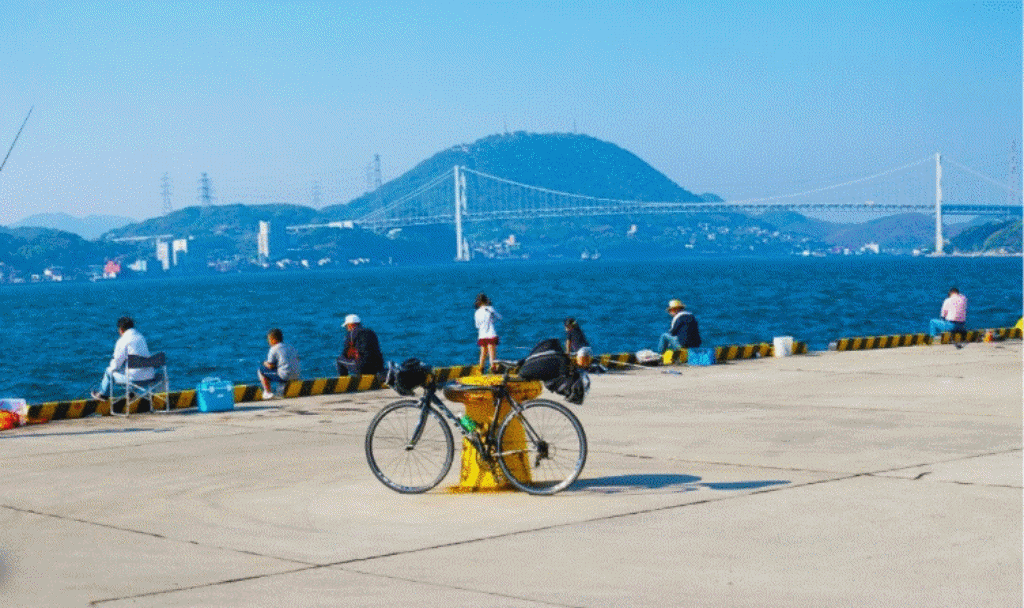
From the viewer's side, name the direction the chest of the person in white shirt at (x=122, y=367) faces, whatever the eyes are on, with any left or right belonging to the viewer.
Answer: facing to the left of the viewer

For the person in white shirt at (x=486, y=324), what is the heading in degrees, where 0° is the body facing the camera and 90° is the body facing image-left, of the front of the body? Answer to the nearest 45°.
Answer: approximately 180°

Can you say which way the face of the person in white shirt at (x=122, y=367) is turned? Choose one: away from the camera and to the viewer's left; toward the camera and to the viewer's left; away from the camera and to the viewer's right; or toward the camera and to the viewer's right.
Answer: away from the camera and to the viewer's left

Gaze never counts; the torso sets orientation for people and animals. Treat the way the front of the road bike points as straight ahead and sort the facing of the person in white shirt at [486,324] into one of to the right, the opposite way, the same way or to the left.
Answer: to the right

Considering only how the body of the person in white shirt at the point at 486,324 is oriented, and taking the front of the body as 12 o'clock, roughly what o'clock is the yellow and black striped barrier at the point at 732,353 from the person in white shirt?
The yellow and black striped barrier is roughly at 3 o'clock from the person in white shirt.

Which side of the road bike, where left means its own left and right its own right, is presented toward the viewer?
left
